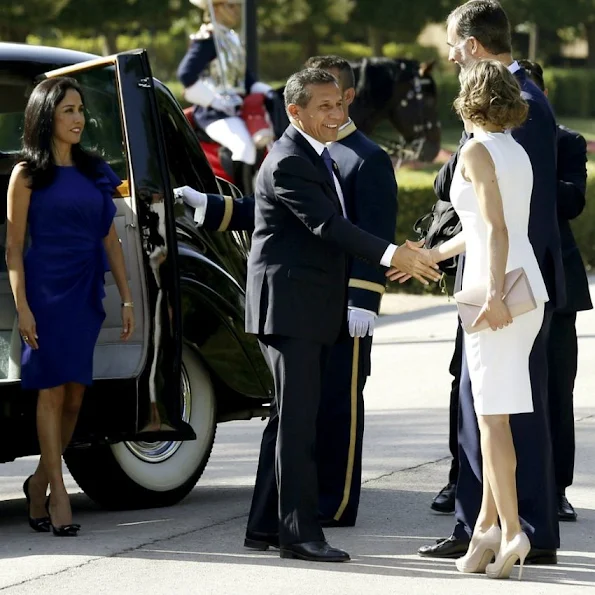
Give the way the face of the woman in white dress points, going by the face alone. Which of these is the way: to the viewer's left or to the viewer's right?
to the viewer's left

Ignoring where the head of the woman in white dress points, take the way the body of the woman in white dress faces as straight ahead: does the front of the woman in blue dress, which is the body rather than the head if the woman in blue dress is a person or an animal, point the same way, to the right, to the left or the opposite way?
the opposite way

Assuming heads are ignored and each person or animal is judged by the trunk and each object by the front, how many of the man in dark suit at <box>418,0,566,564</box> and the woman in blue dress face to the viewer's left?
1

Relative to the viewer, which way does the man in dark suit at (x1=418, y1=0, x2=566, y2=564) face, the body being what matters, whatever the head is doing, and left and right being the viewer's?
facing to the left of the viewer

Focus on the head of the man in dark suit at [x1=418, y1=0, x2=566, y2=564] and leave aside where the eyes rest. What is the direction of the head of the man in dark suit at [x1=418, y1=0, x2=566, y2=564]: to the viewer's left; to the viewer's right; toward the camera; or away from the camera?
to the viewer's left

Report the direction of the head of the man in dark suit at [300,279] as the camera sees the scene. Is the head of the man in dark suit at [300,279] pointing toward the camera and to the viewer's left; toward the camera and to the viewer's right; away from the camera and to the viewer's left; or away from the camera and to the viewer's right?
toward the camera and to the viewer's right

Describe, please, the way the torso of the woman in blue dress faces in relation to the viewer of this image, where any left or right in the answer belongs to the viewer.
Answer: facing the viewer and to the right of the viewer

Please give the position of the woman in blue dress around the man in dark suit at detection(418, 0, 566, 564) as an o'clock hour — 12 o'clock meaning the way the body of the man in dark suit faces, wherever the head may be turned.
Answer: The woman in blue dress is roughly at 12 o'clock from the man in dark suit.

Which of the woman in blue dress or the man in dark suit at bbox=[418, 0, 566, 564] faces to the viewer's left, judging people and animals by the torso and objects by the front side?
the man in dark suit

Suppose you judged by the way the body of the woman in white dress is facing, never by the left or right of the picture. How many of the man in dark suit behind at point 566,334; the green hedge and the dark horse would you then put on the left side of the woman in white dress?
0

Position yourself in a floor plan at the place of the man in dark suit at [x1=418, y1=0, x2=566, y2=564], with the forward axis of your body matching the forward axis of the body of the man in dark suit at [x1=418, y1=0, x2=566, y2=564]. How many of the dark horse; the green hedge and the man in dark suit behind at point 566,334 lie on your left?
0

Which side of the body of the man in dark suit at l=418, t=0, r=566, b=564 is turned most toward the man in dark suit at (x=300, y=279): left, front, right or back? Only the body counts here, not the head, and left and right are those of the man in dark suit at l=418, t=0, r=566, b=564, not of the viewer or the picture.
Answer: front

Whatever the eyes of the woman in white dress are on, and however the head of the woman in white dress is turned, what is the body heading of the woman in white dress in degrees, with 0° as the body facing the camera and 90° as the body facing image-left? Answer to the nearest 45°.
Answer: approximately 135°

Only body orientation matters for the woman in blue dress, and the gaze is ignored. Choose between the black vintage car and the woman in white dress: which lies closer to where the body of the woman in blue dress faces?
the woman in white dress

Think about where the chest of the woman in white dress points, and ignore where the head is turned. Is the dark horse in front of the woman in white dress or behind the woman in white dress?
in front
